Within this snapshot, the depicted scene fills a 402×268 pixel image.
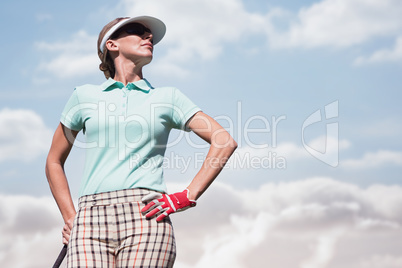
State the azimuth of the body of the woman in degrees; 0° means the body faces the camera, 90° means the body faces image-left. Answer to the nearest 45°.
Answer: approximately 0°

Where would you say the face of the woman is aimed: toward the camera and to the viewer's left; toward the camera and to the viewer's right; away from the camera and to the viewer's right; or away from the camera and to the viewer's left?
toward the camera and to the viewer's right
